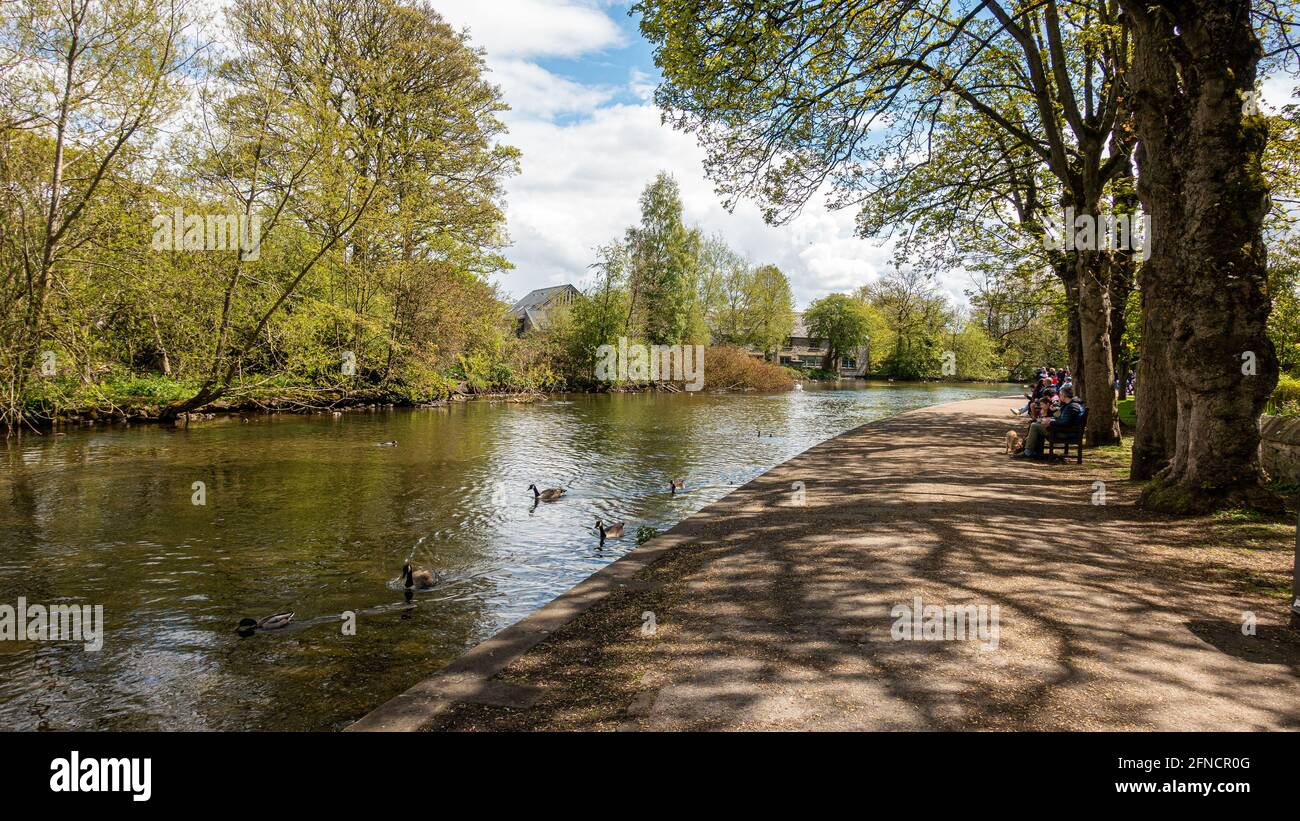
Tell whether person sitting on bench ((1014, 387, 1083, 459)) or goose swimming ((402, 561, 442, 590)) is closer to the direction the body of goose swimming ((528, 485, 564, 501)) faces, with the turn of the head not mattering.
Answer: the goose swimming ((402, 561, 442, 590))

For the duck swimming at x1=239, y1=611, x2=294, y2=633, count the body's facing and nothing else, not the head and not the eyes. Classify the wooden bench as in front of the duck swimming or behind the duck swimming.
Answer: behind

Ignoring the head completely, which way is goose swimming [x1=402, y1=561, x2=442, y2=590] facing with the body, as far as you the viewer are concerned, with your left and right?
facing to the left of the viewer

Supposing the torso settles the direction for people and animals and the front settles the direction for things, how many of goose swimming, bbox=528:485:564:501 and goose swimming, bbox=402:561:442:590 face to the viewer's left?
2

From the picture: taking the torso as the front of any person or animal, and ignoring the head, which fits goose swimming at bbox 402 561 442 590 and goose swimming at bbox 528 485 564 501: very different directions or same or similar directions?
same or similar directions

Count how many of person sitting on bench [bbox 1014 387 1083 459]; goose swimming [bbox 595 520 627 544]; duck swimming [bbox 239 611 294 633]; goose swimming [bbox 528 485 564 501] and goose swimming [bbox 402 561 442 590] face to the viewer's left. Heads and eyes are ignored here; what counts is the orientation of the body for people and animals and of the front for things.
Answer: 5

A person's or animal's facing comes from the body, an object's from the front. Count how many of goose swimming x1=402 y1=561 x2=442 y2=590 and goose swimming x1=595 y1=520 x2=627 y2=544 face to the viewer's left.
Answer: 2

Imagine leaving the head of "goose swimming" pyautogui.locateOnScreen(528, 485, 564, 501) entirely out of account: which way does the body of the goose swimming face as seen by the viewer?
to the viewer's left

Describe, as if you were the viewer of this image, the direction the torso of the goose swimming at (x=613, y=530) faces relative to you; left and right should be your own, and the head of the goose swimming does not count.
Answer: facing to the left of the viewer

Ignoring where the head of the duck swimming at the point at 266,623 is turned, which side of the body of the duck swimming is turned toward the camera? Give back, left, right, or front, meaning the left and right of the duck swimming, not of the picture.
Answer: left

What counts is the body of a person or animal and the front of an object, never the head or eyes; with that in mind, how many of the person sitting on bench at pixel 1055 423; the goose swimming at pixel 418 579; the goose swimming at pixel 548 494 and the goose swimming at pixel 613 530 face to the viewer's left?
4

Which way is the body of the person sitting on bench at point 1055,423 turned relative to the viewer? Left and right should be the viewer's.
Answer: facing to the left of the viewer
